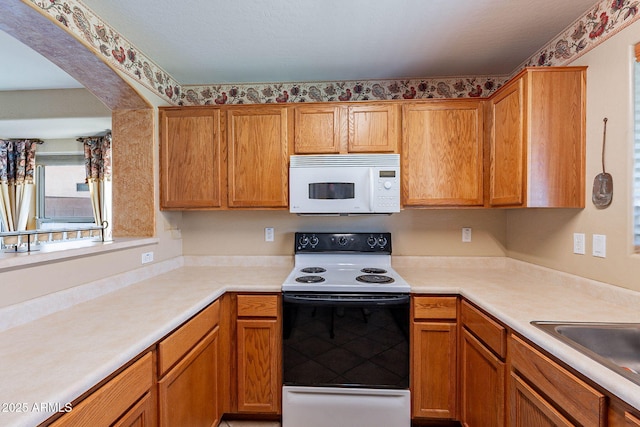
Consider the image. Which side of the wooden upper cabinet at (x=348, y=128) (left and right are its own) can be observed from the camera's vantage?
front

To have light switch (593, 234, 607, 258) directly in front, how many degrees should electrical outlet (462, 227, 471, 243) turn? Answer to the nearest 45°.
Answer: approximately 45° to its left

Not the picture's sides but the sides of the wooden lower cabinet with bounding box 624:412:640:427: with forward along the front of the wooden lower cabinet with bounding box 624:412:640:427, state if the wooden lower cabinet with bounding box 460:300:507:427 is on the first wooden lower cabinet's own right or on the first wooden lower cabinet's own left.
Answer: on the first wooden lower cabinet's own right

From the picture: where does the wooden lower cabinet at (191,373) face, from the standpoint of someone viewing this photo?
facing the viewer and to the right of the viewer

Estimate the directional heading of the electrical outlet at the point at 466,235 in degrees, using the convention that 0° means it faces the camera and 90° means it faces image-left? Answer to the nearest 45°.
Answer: approximately 0°

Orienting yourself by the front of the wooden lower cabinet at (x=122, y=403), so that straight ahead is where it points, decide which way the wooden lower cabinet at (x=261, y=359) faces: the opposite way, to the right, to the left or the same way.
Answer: to the right

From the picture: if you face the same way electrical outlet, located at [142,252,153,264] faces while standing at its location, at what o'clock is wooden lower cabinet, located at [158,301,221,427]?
The wooden lower cabinet is roughly at 1 o'clock from the electrical outlet.

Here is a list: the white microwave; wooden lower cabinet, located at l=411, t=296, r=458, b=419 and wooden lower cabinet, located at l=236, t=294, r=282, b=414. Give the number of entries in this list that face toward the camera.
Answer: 3

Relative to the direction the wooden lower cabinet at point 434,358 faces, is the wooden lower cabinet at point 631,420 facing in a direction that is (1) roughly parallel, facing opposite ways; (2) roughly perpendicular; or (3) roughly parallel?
roughly perpendicular

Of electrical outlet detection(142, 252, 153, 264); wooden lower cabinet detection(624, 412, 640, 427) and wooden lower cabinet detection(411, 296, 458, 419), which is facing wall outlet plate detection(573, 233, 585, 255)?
the electrical outlet

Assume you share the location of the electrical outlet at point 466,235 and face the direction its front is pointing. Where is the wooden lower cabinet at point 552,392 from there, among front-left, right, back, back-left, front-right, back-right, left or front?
front

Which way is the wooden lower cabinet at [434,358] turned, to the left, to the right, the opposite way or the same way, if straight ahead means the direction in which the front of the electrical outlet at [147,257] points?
to the right

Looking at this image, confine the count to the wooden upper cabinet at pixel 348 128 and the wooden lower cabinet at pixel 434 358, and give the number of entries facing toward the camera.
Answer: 2
